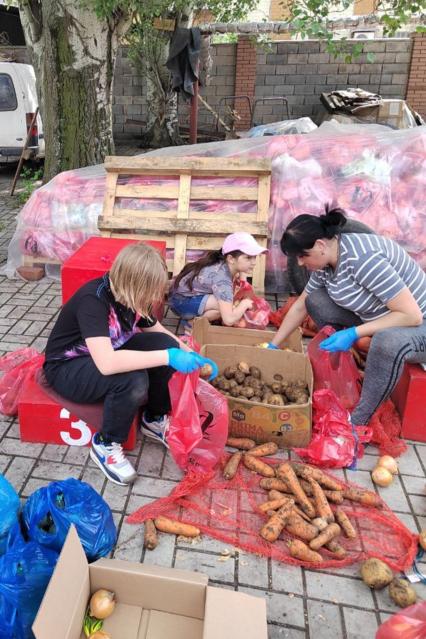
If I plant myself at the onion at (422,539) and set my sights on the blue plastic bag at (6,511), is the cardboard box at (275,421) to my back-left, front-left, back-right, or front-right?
front-right

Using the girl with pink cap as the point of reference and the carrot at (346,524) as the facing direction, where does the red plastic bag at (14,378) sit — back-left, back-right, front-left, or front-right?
front-right

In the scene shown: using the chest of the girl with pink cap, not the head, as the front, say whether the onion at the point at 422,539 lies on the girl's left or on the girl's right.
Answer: on the girl's right

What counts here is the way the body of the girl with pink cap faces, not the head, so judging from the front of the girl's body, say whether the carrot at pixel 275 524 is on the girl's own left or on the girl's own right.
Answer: on the girl's own right

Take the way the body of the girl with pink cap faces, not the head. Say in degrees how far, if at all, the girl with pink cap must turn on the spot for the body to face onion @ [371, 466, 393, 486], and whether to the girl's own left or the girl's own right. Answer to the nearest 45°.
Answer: approximately 45° to the girl's own right

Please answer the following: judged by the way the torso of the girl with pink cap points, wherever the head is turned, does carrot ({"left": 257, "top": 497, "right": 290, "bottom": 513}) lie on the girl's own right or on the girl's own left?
on the girl's own right

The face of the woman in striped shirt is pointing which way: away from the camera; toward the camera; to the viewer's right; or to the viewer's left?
to the viewer's left

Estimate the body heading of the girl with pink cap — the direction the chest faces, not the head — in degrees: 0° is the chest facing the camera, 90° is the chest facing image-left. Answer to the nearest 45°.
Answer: approximately 270°

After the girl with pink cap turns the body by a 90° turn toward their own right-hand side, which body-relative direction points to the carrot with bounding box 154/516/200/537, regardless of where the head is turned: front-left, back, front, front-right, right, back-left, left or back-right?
front
